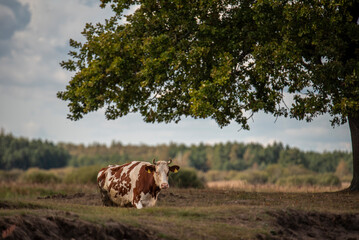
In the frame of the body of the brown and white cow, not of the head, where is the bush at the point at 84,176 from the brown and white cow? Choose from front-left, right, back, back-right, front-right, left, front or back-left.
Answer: back-left

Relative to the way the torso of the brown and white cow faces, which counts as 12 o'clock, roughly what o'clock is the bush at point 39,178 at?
The bush is roughly at 7 o'clock from the brown and white cow.

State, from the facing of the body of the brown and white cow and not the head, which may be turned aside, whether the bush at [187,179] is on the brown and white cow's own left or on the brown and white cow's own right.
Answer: on the brown and white cow's own left

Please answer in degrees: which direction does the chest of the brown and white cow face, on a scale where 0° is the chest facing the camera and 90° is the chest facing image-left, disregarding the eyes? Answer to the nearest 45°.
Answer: approximately 315°
